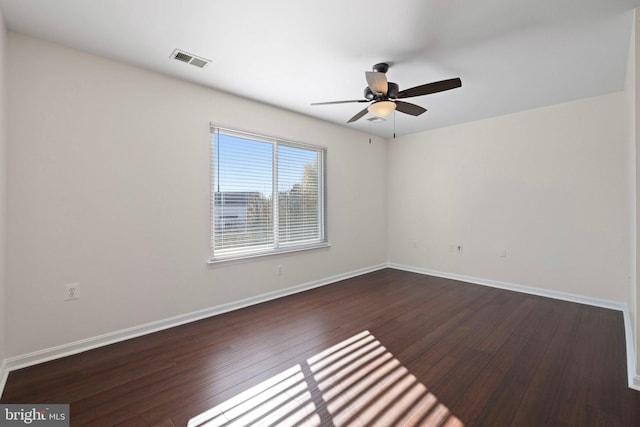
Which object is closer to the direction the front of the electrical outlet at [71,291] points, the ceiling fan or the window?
the ceiling fan

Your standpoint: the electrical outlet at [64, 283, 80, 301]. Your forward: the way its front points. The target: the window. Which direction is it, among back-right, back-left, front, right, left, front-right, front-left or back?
left

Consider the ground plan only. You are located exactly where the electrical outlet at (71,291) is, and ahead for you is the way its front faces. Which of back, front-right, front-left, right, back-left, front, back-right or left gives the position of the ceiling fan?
front-left

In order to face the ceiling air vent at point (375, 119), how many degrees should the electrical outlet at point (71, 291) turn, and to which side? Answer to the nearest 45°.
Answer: approximately 90° to its left

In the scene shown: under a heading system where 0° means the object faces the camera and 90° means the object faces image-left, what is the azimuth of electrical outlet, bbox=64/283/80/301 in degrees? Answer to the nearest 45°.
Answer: approximately 0°
